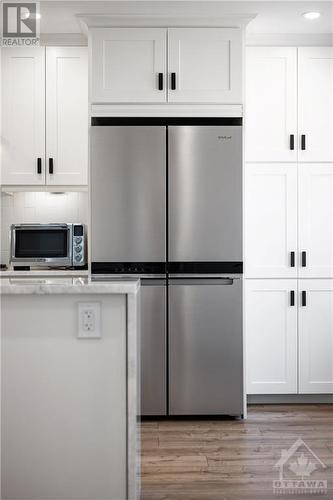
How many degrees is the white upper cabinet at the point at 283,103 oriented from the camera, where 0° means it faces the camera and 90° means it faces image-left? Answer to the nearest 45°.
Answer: approximately 0°

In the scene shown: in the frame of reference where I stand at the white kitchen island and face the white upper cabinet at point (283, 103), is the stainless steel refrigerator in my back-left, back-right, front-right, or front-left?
front-left

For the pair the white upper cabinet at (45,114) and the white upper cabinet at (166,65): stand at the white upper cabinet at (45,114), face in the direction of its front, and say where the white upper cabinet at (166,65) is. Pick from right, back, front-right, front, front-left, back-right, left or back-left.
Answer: front-left

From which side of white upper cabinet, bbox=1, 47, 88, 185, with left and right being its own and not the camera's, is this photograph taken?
front

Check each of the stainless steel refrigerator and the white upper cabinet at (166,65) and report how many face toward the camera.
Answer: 2

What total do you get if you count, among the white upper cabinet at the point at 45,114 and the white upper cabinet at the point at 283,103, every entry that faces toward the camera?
2

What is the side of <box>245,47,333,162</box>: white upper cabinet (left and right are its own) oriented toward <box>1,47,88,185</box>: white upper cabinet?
right

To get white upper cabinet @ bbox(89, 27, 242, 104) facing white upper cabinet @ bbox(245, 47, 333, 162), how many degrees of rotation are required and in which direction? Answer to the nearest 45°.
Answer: approximately 90° to its left

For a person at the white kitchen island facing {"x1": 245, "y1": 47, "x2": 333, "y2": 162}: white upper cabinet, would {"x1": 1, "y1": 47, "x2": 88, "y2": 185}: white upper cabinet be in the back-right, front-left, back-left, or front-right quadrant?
front-left

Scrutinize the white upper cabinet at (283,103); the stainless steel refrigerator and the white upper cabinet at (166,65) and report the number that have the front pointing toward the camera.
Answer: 3

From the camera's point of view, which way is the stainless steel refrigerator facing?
toward the camera
